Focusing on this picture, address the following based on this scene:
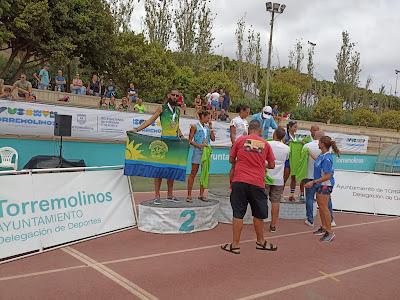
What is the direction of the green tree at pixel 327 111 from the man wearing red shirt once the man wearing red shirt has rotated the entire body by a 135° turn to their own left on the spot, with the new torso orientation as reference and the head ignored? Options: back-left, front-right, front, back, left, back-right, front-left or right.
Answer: back-right

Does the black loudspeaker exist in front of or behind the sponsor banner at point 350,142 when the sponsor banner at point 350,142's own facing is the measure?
in front

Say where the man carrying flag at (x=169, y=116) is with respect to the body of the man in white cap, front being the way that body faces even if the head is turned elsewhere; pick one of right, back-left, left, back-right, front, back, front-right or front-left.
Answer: front-right

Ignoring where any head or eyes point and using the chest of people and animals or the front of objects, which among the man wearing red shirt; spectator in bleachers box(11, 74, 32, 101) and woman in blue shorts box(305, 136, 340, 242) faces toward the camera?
the spectator in bleachers

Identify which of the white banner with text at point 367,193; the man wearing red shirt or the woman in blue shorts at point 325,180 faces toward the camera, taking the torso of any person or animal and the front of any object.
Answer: the white banner with text

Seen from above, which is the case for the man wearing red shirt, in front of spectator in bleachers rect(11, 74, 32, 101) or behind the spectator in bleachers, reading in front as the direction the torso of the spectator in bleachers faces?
in front

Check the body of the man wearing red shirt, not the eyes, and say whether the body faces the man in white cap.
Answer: yes

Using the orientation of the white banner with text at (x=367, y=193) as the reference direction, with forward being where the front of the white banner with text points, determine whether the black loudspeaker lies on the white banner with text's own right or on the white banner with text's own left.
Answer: on the white banner with text's own right

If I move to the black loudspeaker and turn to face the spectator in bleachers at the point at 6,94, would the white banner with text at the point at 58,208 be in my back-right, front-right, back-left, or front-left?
back-left

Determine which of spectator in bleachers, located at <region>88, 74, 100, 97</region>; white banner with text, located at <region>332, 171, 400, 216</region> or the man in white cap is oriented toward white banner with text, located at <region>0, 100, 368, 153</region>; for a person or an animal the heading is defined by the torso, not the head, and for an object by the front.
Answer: the spectator in bleachers

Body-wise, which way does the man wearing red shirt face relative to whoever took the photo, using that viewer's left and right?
facing away from the viewer

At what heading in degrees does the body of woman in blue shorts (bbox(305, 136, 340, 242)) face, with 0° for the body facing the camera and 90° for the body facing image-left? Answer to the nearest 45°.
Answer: approximately 90°
